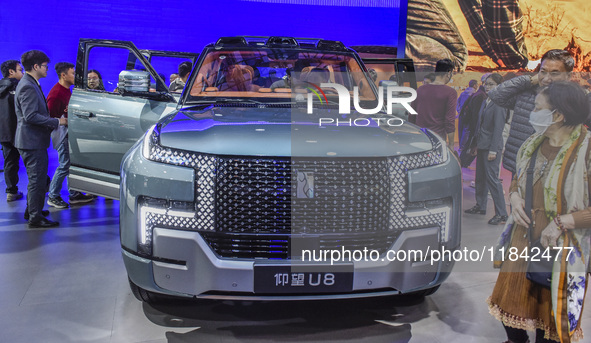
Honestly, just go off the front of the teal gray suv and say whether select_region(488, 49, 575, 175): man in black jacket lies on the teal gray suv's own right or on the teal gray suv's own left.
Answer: on the teal gray suv's own left

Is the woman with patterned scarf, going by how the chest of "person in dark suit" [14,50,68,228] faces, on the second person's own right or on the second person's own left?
on the second person's own right

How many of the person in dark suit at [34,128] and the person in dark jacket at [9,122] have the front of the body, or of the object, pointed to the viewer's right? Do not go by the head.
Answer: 2

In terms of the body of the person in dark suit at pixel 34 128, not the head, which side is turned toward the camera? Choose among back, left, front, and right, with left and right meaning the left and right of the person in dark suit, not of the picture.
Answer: right

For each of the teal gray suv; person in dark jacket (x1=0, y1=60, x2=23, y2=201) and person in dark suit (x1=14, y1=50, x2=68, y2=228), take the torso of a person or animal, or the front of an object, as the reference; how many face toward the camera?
1

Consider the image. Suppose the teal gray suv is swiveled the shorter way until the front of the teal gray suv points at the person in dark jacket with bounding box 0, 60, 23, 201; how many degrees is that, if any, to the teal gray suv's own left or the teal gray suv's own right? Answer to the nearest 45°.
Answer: approximately 135° to the teal gray suv's own right

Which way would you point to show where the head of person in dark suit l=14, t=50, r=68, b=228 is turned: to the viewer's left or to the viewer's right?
to the viewer's right

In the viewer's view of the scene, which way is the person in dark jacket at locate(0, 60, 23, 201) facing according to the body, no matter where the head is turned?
to the viewer's right

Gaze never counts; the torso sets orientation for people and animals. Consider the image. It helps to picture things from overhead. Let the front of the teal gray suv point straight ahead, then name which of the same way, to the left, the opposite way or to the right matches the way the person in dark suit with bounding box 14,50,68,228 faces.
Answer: to the left
